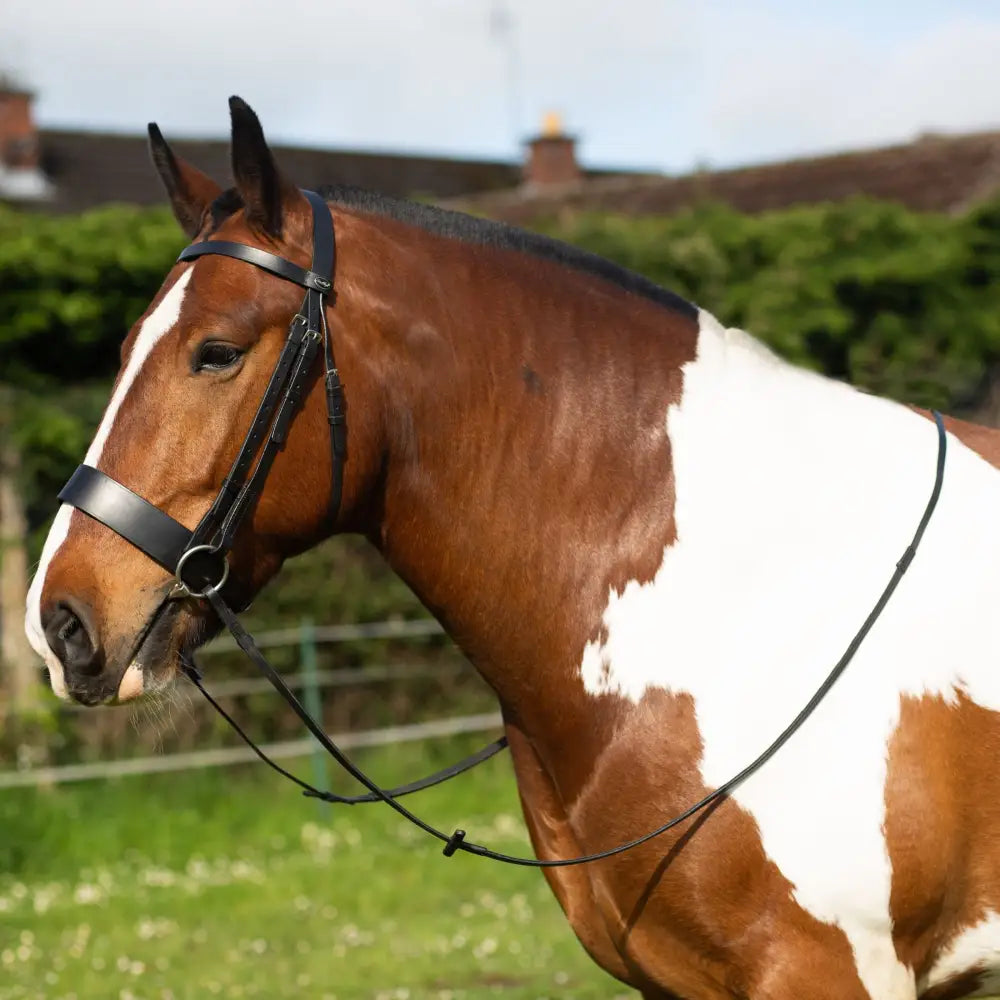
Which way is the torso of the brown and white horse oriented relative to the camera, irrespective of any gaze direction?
to the viewer's left

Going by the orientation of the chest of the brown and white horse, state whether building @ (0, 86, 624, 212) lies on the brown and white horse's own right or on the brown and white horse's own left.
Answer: on the brown and white horse's own right

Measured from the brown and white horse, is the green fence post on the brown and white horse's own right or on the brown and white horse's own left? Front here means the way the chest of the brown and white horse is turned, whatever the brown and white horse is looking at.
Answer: on the brown and white horse's own right

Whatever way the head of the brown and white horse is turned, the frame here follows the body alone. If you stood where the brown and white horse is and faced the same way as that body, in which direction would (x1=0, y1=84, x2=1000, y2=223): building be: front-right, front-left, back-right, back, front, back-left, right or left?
right

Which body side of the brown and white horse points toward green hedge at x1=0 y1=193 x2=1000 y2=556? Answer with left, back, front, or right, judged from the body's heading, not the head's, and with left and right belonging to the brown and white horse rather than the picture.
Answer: right
